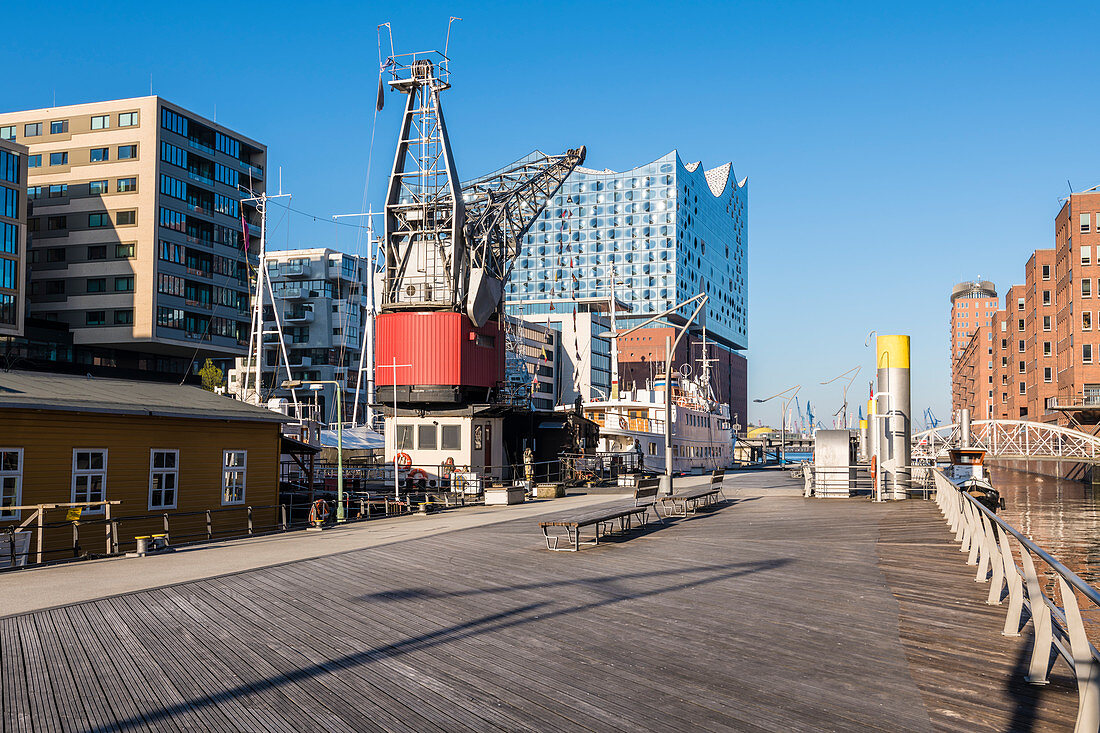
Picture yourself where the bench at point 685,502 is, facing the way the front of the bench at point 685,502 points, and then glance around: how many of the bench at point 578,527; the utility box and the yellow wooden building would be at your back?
1

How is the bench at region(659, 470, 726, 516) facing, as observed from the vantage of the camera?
facing the viewer and to the left of the viewer

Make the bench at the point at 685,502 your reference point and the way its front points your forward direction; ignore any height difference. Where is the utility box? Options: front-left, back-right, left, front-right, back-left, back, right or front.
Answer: back

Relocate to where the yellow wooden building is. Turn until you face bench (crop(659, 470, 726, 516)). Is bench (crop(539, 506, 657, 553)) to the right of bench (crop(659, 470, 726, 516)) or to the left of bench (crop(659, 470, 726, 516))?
right

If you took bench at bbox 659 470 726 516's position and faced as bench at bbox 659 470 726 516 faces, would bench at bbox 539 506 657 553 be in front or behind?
in front

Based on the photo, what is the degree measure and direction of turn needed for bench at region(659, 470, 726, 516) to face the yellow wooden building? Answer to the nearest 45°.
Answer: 0° — it already faces it

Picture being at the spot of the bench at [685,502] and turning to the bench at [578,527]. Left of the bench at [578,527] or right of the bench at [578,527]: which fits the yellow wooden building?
right

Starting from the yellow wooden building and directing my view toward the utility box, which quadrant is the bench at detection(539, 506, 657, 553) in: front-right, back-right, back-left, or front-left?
front-right

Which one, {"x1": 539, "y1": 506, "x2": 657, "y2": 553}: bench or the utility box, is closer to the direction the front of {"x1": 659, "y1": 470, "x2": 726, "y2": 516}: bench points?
the bench
